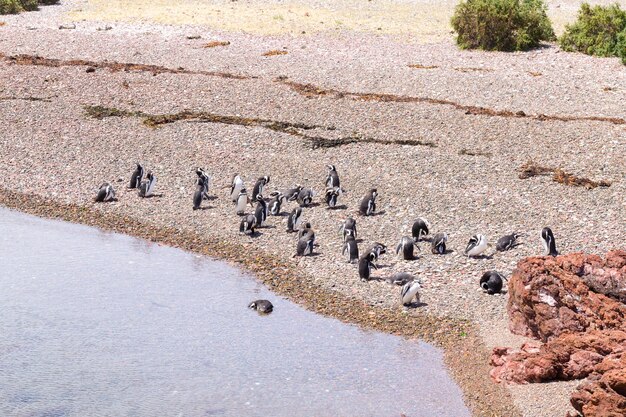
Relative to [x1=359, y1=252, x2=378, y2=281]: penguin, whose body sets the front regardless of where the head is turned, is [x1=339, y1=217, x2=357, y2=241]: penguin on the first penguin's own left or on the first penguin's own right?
on the first penguin's own left

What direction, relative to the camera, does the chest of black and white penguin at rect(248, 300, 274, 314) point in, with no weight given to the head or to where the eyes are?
to the viewer's left

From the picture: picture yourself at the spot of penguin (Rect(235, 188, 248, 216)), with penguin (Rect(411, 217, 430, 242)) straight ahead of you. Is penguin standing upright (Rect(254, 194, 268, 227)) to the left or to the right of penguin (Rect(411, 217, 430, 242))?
right

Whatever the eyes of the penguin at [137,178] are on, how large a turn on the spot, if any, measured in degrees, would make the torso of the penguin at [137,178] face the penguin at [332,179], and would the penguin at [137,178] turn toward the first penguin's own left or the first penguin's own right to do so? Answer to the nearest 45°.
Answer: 0° — it already faces it

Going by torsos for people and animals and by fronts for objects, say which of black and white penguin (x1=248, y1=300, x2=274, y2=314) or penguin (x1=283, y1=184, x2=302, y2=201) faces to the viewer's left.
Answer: the black and white penguin

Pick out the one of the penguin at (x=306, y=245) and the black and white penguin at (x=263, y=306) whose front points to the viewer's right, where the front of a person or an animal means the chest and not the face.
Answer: the penguin

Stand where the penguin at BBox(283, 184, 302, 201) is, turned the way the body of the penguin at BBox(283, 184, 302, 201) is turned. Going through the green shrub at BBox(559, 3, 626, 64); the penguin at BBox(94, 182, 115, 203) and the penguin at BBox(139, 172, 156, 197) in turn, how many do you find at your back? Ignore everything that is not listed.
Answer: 2
